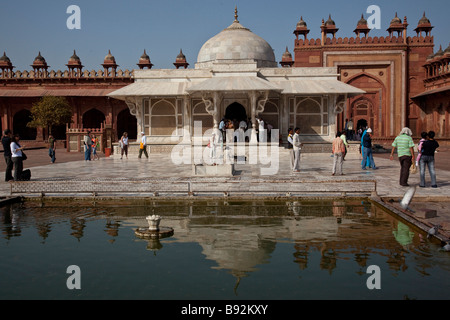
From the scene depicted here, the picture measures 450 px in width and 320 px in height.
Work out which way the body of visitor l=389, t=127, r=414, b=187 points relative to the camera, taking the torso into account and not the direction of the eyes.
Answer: away from the camera

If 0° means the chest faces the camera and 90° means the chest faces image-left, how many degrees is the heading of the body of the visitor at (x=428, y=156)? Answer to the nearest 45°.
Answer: approximately 180°

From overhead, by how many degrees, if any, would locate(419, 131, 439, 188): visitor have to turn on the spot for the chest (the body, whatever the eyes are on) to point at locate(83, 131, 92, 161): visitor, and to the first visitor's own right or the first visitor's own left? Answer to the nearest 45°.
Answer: approximately 90° to the first visitor's own left

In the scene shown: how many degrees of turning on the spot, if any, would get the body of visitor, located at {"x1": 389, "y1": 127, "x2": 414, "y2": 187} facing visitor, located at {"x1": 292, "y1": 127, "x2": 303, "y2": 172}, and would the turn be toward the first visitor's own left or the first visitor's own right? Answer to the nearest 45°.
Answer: approximately 45° to the first visitor's own left

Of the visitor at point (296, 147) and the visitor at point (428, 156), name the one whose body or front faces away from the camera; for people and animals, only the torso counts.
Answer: the visitor at point (428, 156)

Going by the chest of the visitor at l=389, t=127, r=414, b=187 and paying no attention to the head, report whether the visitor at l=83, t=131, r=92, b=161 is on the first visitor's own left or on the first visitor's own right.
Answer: on the first visitor's own left

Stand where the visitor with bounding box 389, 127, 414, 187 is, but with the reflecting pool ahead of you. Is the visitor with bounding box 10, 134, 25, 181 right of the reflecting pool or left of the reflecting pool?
right
